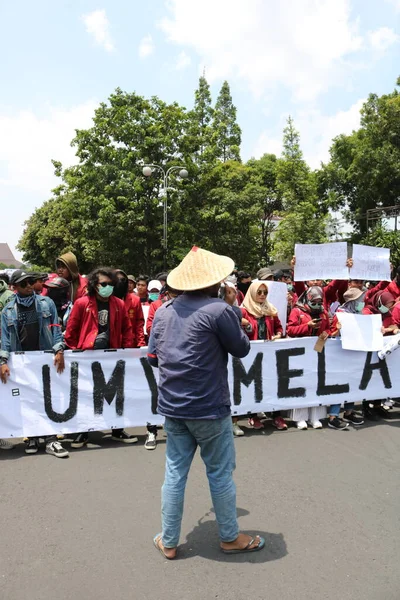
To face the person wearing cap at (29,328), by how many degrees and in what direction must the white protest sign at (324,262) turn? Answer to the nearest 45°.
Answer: approximately 45° to its right

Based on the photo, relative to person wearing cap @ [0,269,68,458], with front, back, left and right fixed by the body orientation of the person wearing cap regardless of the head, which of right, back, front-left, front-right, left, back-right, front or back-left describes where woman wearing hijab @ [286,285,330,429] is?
left

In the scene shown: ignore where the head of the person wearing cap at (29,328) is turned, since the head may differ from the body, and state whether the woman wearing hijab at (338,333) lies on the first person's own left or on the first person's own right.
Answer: on the first person's own left

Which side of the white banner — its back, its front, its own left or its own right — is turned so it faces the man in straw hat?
front

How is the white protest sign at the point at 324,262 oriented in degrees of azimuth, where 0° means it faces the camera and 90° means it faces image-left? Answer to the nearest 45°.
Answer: approximately 0°

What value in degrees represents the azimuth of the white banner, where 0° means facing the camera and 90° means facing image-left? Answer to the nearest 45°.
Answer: approximately 0°
